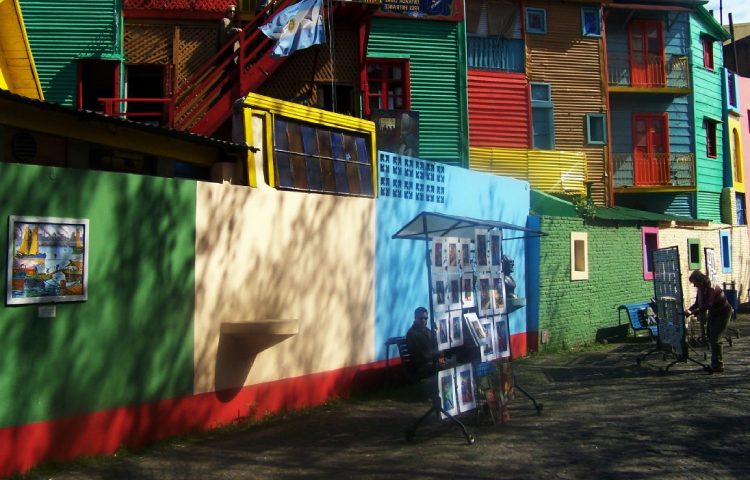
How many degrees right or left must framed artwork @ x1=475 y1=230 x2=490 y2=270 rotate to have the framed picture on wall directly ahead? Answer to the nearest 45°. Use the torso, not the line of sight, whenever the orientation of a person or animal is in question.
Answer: approximately 45° to its right

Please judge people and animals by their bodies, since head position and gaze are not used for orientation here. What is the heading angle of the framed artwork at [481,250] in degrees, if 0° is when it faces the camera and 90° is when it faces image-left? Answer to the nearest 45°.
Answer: approximately 0°

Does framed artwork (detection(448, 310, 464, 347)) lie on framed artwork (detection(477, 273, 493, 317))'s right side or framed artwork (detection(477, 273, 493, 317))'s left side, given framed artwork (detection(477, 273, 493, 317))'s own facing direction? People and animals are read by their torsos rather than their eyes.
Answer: on its right

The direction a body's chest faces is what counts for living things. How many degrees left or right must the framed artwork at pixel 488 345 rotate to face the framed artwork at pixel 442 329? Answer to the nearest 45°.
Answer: approximately 90° to its right

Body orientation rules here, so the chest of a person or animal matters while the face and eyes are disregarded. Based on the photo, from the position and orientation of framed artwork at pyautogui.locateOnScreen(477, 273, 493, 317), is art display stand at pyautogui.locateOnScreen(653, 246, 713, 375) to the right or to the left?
on its left

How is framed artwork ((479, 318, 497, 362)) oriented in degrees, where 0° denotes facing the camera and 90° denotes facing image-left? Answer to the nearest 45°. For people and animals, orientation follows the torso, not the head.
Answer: approximately 315°

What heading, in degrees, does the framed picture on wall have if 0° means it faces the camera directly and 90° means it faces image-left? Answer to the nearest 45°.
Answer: approximately 315°
